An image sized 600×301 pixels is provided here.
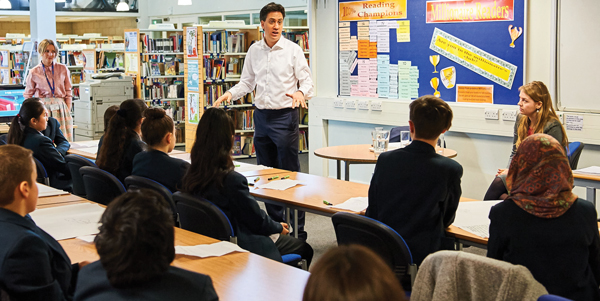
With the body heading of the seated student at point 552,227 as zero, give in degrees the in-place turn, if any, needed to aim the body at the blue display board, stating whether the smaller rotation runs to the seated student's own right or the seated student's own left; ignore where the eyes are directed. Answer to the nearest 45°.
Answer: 0° — they already face it

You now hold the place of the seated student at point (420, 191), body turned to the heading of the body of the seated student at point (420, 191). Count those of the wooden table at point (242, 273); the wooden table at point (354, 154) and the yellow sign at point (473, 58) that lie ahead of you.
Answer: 2

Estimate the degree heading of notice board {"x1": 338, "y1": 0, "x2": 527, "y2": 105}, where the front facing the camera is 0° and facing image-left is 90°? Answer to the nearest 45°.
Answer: approximately 0°

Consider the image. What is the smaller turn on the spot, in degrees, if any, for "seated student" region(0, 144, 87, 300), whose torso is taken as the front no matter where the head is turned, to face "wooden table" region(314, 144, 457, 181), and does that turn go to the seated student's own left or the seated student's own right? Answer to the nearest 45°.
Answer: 0° — they already face it

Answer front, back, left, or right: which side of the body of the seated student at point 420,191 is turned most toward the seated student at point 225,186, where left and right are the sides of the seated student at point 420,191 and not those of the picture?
left

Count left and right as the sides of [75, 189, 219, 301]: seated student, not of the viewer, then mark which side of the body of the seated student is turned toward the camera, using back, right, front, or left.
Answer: back

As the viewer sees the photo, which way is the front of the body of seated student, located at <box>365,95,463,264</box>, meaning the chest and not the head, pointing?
away from the camera

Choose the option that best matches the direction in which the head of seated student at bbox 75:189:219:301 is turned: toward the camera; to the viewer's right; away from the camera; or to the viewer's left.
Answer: away from the camera

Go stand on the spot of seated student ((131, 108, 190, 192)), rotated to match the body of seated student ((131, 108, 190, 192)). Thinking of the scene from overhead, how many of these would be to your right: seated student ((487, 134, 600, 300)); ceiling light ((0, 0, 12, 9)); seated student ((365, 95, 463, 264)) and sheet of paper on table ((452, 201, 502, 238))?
3

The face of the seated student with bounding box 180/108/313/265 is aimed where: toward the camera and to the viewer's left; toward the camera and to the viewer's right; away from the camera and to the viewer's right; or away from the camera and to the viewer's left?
away from the camera and to the viewer's right

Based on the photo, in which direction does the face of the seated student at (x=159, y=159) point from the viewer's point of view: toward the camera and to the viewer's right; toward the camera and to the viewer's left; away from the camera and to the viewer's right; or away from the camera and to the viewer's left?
away from the camera and to the viewer's right

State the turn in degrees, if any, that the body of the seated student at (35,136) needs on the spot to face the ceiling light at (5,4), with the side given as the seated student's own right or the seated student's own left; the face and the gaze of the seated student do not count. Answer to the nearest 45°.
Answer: approximately 90° to the seated student's own left

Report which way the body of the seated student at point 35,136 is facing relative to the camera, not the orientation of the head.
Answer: to the viewer's right
